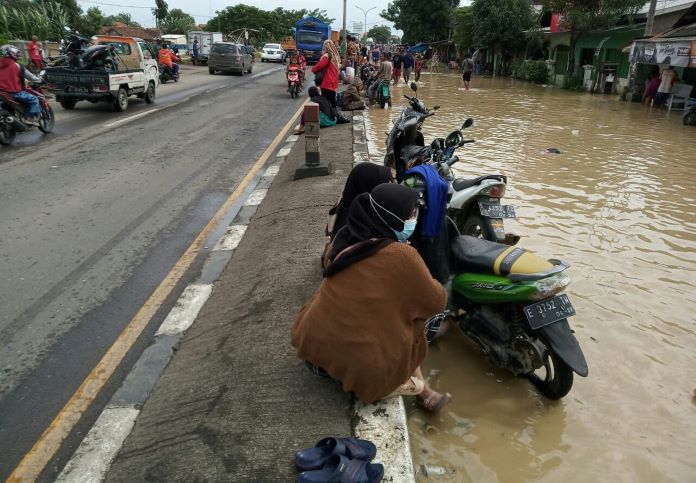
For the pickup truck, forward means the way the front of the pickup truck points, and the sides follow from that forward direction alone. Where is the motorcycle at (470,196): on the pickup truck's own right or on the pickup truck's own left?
on the pickup truck's own right

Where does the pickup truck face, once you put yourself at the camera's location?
facing away from the viewer and to the right of the viewer

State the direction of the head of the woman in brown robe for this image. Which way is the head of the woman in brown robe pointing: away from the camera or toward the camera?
away from the camera

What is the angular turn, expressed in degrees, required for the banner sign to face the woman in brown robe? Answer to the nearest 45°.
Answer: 0° — it already faces them

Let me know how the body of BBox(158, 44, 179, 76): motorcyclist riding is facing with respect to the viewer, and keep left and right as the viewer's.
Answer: facing away from the viewer and to the right of the viewer

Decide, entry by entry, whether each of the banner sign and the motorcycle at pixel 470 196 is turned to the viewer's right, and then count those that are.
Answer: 0

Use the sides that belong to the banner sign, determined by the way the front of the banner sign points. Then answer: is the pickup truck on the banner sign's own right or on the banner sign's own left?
on the banner sign's own right

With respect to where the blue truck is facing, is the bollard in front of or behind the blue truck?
in front

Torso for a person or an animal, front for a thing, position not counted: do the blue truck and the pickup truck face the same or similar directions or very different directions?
very different directions

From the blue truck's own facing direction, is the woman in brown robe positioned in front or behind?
in front

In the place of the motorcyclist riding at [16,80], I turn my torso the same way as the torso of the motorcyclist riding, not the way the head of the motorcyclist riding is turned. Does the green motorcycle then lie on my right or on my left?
on my right
